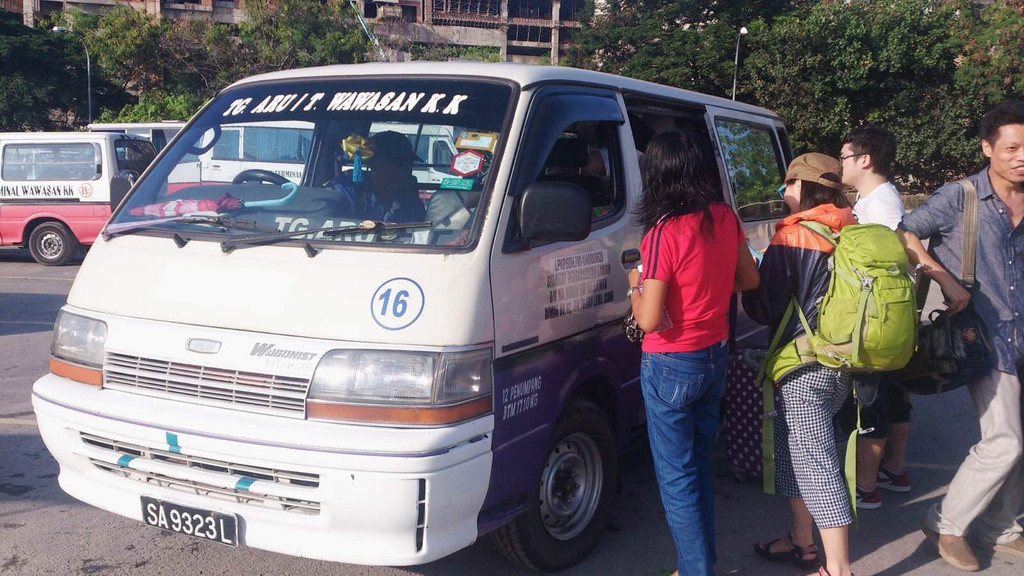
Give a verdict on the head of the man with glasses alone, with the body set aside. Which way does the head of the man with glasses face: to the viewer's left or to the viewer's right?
to the viewer's left

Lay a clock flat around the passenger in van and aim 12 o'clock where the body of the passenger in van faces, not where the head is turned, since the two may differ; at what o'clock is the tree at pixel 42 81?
The tree is roughly at 4 o'clock from the passenger in van.

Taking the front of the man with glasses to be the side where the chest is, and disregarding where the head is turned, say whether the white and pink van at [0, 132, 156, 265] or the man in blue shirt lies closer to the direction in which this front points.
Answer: the white and pink van

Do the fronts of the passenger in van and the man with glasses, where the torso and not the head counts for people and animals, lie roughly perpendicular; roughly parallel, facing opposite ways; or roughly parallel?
roughly perpendicular

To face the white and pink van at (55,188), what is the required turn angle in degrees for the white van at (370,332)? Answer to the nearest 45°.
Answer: approximately 90° to its right

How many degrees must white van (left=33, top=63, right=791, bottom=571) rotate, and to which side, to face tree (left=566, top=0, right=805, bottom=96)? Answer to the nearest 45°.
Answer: approximately 135° to its right

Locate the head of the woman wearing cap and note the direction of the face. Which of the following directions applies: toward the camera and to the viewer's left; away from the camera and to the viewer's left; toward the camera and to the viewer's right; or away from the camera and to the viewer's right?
away from the camera and to the viewer's left

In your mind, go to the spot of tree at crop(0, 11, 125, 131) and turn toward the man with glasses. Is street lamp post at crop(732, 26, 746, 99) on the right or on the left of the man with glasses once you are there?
left

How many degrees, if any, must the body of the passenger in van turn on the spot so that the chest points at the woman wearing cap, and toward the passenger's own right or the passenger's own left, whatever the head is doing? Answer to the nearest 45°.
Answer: approximately 135° to the passenger's own left

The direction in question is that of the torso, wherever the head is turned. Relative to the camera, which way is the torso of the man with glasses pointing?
to the viewer's left

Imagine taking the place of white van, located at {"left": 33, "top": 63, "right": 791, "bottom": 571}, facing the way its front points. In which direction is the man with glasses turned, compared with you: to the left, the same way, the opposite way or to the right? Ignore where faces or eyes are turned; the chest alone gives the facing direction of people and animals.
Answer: to the right

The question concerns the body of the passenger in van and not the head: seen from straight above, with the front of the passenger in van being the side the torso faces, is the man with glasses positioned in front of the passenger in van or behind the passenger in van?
behind
